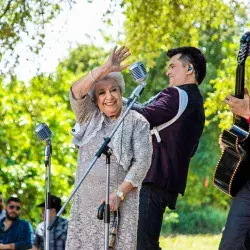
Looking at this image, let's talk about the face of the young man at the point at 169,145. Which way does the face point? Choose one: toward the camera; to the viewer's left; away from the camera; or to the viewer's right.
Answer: to the viewer's left

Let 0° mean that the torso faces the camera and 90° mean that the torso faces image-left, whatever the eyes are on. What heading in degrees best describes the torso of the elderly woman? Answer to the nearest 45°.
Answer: approximately 0°

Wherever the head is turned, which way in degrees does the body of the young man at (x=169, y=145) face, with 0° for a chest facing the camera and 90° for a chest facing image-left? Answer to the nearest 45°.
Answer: approximately 90°

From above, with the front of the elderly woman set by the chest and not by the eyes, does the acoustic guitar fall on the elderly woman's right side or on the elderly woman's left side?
on the elderly woman's left side

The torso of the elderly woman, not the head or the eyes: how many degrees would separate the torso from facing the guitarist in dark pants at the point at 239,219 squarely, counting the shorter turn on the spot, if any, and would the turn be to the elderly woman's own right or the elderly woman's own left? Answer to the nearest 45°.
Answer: approximately 90° to the elderly woman's own left

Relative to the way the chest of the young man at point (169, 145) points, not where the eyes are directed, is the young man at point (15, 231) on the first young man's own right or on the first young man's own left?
on the first young man's own right

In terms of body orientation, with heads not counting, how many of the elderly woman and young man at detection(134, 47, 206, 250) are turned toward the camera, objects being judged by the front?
1

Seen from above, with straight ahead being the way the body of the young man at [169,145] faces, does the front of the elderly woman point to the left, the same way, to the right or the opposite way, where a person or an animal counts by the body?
to the left
